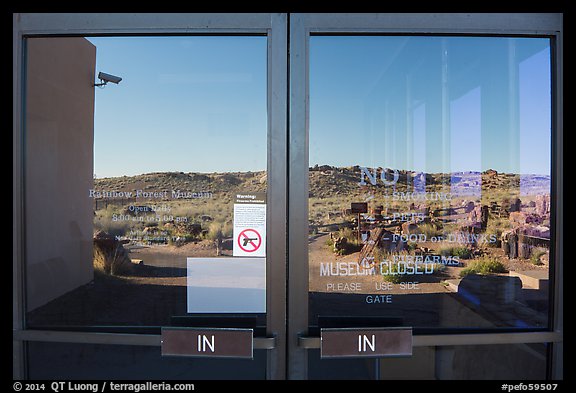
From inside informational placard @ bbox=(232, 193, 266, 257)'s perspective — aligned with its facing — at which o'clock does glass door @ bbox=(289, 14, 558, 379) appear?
The glass door is roughly at 9 o'clock from the informational placard.

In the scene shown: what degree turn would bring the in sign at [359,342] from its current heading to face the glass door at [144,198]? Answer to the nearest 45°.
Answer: approximately 90° to its right

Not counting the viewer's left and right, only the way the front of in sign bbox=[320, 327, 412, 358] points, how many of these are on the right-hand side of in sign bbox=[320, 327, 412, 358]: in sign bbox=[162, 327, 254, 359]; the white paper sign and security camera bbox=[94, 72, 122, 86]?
3

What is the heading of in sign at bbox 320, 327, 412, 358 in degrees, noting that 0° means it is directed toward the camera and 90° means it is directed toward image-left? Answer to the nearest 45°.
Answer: approximately 0°

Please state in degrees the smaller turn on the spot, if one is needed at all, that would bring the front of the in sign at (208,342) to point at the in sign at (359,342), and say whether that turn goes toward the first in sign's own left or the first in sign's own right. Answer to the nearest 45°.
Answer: approximately 90° to the first in sign's own left

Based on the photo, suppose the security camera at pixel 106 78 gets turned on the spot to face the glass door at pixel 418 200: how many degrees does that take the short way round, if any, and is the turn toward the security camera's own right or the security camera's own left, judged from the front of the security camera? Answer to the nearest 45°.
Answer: approximately 45° to the security camera's own right

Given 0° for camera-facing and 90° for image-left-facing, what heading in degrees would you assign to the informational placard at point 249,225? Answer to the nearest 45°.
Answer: approximately 0°

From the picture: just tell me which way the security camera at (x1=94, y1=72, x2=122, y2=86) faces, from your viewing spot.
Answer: facing to the right of the viewer
